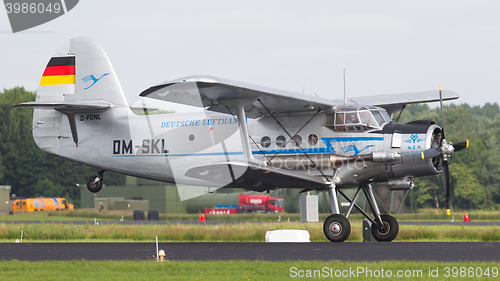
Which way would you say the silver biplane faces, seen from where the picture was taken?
facing the viewer and to the right of the viewer
